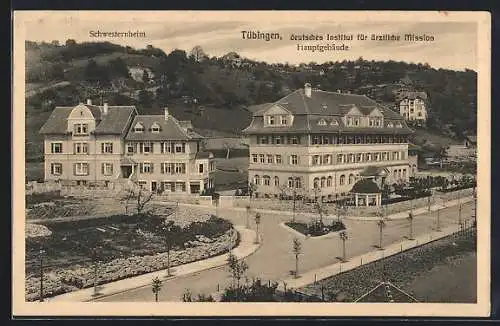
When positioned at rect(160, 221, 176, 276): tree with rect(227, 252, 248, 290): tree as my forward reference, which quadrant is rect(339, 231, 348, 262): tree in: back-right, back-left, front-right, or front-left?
front-left
